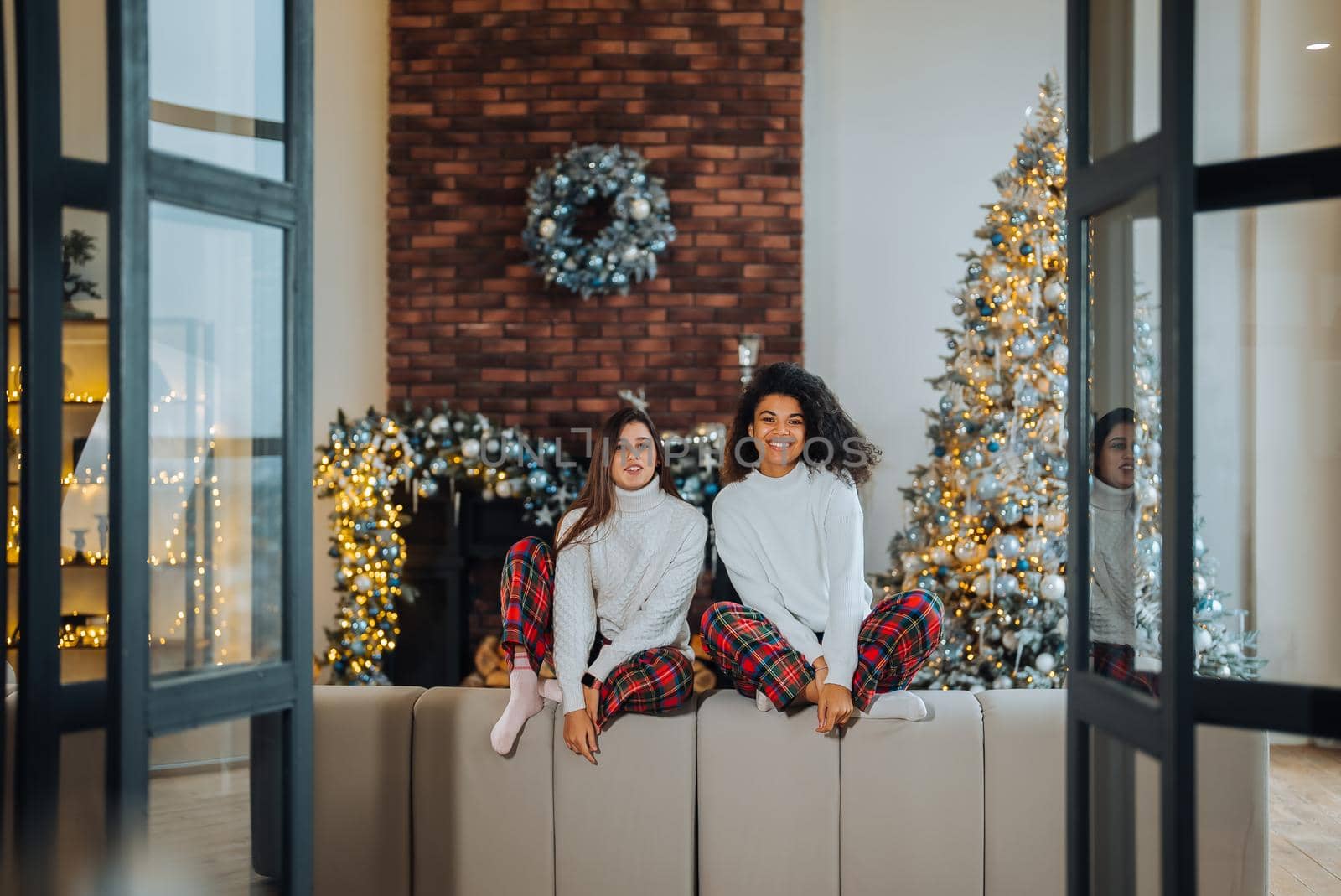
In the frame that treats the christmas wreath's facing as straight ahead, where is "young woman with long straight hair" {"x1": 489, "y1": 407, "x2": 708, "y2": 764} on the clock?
The young woman with long straight hair is roughly at 12 o'clock from the christmas wreath.

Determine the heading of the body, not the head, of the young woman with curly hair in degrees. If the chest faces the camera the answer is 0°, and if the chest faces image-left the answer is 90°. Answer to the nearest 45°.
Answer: approximately 0°

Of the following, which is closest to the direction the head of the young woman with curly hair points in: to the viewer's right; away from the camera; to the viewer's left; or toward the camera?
toward the camera

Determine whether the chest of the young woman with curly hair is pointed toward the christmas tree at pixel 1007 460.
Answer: no

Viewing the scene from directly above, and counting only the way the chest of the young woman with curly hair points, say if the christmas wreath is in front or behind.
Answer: behind

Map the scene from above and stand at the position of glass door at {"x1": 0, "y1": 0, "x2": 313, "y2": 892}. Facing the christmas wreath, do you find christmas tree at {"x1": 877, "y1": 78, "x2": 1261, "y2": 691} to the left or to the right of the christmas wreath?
right

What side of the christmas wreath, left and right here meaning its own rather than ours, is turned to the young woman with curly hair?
front

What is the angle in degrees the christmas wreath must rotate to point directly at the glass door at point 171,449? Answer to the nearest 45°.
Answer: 0° — it already faces it

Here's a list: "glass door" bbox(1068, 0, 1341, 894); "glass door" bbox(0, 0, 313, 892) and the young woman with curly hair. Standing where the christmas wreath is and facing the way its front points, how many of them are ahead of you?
3

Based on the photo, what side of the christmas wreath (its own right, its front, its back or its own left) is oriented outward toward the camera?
front

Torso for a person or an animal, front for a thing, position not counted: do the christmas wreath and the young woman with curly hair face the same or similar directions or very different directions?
same or similar directions

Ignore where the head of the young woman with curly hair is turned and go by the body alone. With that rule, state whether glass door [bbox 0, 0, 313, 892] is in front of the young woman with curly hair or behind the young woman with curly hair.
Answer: in front

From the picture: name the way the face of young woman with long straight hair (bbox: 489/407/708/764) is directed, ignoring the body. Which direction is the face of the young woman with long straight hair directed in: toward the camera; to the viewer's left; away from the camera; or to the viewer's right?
toward the camera

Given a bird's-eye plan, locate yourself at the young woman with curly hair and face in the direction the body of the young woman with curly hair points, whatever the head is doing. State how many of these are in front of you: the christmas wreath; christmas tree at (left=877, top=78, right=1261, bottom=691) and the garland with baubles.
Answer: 0

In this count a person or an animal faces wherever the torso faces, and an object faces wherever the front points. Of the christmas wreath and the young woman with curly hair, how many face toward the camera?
2
